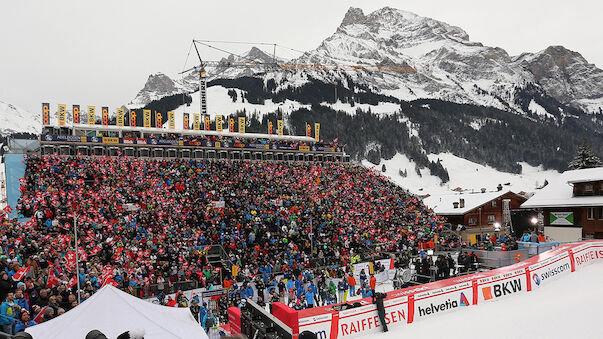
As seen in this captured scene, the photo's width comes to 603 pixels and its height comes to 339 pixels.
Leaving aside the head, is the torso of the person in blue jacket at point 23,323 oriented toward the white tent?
yes

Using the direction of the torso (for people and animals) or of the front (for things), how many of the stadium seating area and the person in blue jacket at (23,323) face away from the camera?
0

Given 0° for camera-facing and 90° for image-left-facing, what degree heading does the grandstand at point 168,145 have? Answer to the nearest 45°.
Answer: approximately 315°

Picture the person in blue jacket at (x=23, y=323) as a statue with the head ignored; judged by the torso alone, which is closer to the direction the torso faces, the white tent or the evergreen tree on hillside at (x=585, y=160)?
the white tent

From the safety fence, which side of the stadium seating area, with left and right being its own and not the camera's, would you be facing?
front

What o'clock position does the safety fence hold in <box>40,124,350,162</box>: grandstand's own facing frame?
The safety fence is roughly at 1 o'clock from the grandstand.

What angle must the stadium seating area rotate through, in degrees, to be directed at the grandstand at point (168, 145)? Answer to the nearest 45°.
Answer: approximately 135° to its left

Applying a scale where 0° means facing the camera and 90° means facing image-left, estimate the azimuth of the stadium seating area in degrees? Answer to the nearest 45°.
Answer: approximately 315°

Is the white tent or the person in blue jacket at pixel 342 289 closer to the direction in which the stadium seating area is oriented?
the person in blue jacket

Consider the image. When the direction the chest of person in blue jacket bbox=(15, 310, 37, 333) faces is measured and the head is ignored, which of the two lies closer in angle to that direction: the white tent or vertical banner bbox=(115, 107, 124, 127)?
the white tent

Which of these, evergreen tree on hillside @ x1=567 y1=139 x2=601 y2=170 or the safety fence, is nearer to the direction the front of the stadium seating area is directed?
the safety fence

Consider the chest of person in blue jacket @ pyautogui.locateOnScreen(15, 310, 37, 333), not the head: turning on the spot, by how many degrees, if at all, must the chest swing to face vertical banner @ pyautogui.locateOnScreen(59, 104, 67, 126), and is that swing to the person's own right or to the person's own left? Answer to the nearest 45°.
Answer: approximately 135° to the person's own left

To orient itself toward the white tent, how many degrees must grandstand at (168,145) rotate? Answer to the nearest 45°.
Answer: approximately 45° to its right
